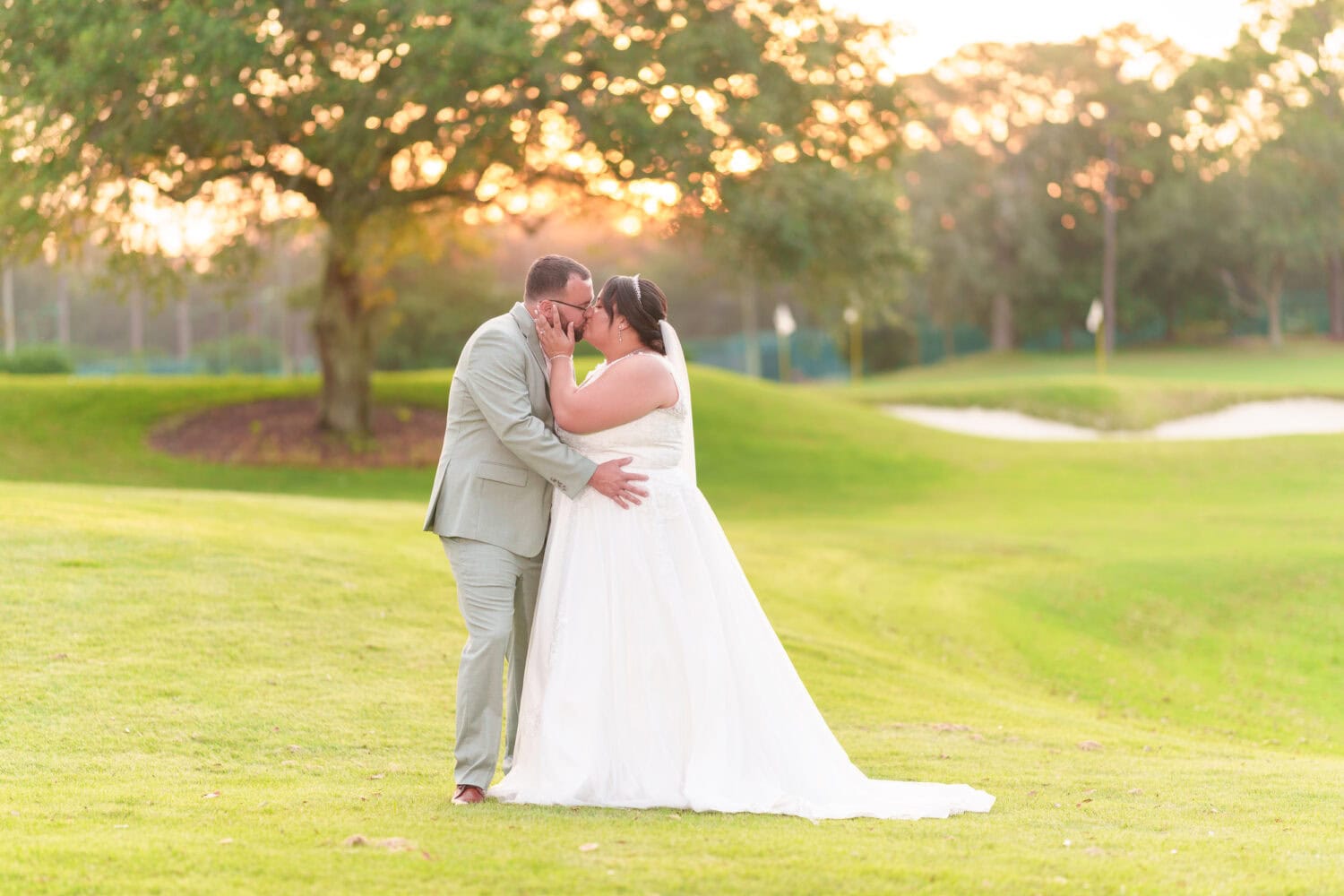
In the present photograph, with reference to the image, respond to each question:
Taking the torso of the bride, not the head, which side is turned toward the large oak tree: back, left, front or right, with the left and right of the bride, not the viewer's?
right

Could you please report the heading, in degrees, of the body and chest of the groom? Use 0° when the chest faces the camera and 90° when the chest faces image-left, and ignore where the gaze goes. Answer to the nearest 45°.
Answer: approximately 270°

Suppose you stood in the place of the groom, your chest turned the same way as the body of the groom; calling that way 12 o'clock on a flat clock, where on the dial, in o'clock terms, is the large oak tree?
The large oak tree is roughly at 9 o'clock from the groom.

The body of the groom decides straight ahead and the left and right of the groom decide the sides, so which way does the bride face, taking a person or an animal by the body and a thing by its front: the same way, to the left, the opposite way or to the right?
the opposite way

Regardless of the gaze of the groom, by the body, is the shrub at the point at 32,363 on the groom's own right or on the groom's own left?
on the groom's own left

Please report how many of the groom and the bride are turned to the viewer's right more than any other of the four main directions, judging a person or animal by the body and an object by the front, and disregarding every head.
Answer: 1

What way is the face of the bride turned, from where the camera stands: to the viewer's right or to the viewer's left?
to the viewer's left

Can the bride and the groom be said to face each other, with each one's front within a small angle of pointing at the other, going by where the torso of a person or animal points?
yes

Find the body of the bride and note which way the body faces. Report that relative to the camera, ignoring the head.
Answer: to the viewer's left

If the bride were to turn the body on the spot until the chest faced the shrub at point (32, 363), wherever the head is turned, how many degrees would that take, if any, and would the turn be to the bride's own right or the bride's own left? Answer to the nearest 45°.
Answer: approximately 45° to the bride's own right
